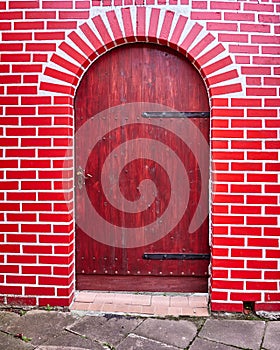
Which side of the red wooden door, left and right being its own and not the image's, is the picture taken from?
front
